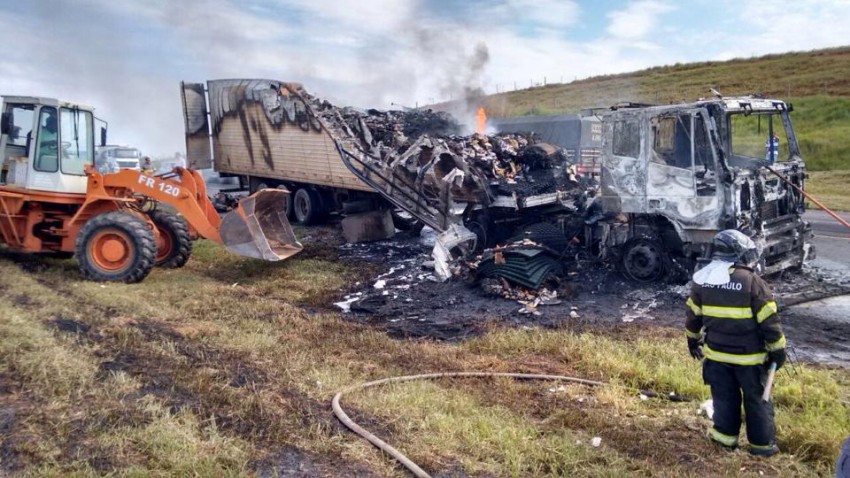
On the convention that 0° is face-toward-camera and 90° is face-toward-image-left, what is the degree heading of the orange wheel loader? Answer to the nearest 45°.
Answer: approximately 315°

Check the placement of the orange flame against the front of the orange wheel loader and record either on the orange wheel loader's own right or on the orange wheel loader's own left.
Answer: on the orange wheel loader's own left

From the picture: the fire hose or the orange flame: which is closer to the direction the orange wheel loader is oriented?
the fire hose

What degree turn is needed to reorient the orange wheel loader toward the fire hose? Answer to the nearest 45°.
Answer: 0° — it already faces it

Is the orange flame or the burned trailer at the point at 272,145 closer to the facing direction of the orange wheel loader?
the orange flame
